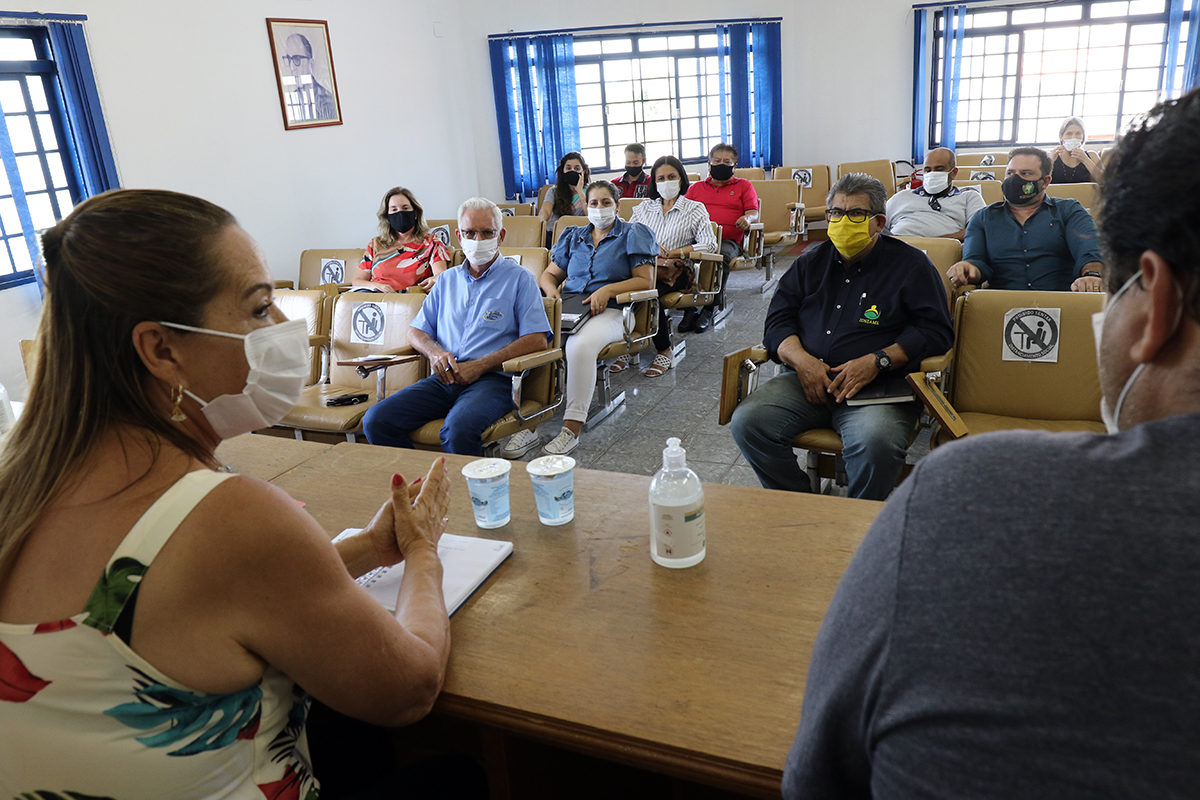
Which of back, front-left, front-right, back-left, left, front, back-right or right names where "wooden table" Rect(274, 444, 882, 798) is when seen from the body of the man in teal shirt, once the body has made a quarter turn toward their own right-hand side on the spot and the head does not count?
left

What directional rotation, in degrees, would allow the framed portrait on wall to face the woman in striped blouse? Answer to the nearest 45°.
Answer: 0° — it already faces them

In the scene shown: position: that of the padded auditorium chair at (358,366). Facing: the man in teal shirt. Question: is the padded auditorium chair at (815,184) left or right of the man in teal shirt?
left

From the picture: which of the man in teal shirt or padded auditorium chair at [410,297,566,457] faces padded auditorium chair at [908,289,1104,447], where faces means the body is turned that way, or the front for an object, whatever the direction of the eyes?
the man in teal shirt

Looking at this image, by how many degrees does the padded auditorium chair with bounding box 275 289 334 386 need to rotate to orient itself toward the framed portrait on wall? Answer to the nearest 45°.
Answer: approximately 135° to its right

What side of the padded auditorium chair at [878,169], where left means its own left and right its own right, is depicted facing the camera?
front

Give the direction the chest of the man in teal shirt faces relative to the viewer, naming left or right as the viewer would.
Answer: facing the viewer

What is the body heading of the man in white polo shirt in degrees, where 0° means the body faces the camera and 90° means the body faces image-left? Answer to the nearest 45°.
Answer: approximately 0°

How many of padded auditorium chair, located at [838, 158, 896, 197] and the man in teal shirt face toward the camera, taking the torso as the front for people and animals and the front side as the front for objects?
2

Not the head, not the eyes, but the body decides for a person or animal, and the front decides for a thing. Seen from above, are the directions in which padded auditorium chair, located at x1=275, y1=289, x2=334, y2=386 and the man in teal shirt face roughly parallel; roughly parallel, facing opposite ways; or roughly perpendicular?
roughly parallel

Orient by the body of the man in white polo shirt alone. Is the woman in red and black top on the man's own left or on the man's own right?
on the man's own right

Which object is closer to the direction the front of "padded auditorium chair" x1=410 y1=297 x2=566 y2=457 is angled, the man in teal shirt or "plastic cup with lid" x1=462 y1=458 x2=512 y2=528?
the plastic cup with lid

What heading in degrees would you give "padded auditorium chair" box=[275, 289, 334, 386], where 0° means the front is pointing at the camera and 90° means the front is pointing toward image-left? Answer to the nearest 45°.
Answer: approximately 45°

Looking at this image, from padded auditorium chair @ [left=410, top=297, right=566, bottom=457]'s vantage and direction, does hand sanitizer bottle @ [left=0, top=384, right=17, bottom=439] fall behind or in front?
in front

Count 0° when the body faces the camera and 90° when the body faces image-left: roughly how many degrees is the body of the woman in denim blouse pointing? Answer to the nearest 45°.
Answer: approximately 45°

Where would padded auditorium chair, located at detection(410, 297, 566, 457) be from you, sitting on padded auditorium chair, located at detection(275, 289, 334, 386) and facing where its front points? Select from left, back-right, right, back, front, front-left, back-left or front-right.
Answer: left

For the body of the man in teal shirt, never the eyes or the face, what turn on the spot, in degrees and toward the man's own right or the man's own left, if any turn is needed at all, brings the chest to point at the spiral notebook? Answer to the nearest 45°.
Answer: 0° — they already face it
